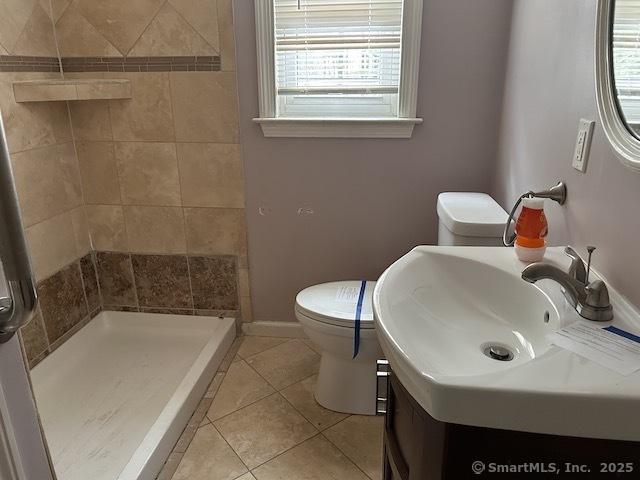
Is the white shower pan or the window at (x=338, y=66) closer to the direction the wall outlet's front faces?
the white shower pan

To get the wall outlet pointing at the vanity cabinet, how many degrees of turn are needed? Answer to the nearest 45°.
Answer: approximately 45° to its left

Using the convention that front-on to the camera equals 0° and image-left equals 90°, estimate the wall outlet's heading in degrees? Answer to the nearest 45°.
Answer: approximately 45°

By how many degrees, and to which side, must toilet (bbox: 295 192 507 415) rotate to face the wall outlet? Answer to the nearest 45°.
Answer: approximately 135° to its left

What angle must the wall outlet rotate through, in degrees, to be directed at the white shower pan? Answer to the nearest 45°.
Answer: approximately 45° to its right
